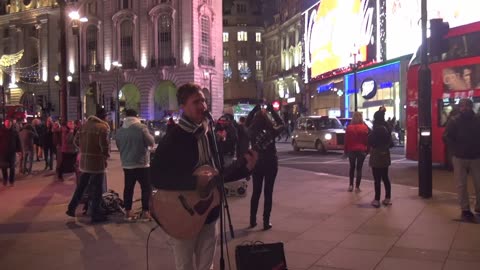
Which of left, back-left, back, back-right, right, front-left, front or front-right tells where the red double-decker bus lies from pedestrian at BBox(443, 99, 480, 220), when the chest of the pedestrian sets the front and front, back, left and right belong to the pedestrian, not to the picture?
back

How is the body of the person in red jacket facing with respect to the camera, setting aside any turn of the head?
away from the camera

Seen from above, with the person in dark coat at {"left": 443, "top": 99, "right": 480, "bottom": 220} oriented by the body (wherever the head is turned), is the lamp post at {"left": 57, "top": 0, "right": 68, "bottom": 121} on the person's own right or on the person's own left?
on the person's own right

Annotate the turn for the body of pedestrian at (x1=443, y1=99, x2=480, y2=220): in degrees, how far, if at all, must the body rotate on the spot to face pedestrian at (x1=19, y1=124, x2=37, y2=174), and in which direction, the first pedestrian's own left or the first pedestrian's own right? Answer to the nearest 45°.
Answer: approximately 90° to the first pedestrian's own right
